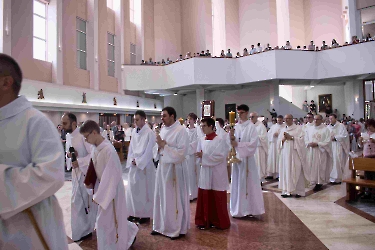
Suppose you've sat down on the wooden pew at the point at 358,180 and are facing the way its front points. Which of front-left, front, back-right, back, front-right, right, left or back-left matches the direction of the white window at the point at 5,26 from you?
front-right

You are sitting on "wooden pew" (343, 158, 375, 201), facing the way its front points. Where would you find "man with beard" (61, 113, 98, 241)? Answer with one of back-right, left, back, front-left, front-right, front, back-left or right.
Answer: front

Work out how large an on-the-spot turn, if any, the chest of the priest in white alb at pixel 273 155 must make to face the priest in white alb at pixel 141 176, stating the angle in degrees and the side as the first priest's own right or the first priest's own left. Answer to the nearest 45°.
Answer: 0° — they already face them

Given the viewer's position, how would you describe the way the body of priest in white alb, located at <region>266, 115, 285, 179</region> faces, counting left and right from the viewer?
facing the viewer and to the left of the viewer

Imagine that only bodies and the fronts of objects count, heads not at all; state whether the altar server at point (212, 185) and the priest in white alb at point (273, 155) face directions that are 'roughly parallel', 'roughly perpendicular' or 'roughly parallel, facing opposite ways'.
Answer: roughly parallel

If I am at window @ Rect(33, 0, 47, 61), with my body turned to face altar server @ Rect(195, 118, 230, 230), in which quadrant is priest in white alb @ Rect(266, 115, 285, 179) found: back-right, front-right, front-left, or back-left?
front-left

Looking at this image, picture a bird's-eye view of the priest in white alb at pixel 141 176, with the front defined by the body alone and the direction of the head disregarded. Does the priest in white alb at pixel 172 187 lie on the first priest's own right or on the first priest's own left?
on the first priest's own left

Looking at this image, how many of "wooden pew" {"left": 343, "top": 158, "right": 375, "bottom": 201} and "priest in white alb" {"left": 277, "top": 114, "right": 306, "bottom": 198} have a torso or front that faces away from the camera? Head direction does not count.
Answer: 0

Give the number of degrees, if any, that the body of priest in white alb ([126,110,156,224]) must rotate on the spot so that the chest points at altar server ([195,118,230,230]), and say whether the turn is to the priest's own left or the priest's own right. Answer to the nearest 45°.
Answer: approximately 90° to the priest's own left

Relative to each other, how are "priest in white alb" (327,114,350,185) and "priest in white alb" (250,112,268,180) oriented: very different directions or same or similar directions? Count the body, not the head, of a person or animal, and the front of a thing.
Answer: same or similar directions

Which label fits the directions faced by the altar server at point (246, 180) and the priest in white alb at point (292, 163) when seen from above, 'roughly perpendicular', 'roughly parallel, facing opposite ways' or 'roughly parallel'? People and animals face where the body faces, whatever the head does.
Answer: roughly parallel

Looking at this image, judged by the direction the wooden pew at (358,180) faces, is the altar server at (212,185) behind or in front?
in front

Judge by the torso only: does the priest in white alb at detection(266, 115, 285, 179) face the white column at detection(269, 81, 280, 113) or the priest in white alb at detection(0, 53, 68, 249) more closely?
the priest in white alb
